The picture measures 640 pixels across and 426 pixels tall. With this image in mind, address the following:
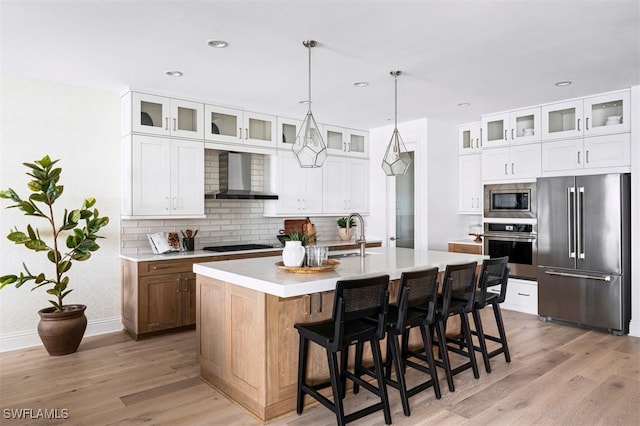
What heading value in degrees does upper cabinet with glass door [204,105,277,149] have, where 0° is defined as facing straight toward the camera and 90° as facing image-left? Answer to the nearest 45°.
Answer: approximately 315°

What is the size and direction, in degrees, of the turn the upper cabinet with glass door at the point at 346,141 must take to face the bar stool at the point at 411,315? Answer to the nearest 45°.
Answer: approximately 45° to its right

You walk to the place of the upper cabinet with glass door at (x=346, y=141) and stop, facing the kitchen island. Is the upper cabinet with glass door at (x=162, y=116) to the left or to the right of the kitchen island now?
right
